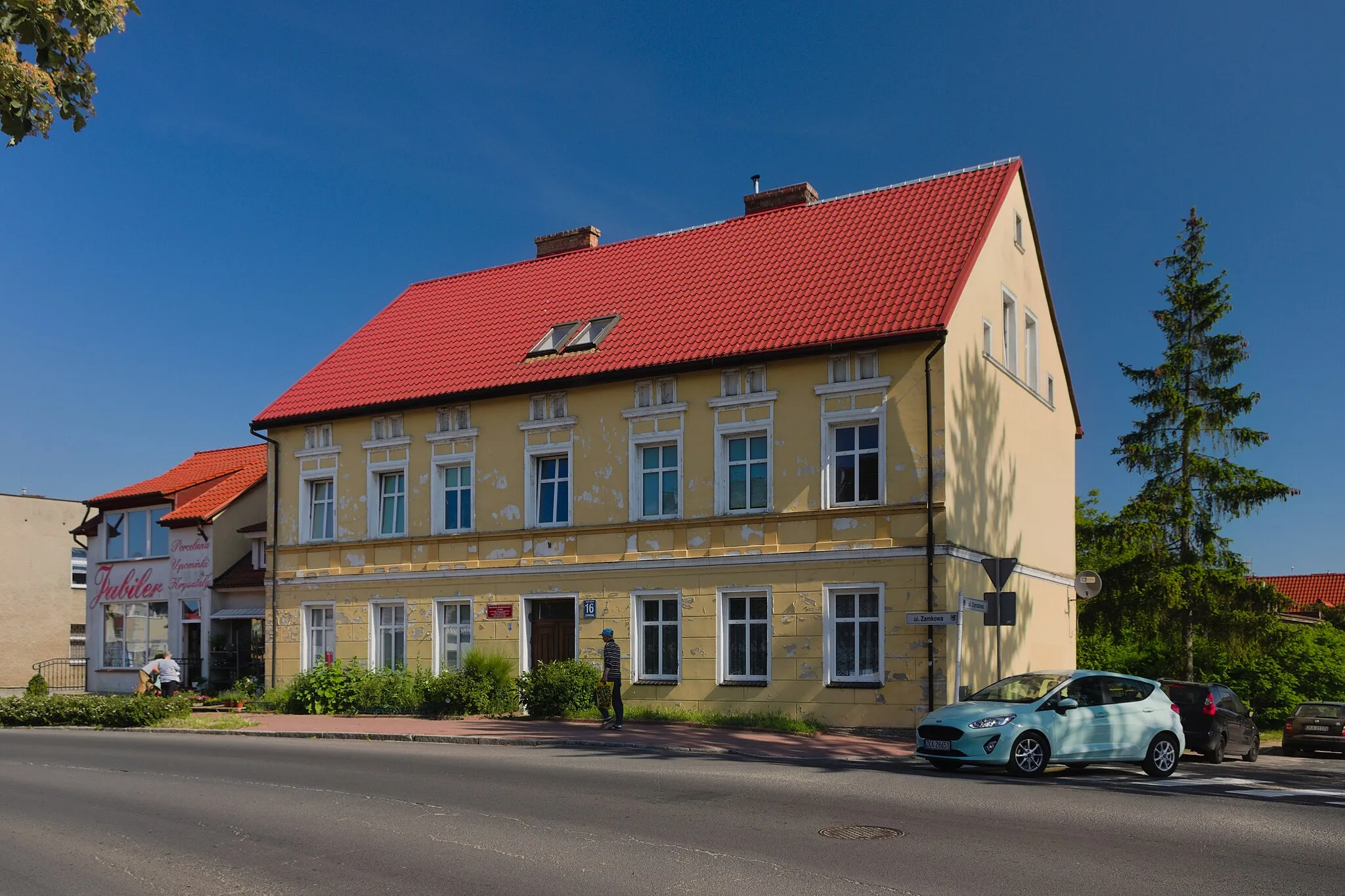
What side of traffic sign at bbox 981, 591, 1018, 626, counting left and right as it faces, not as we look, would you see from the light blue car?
back

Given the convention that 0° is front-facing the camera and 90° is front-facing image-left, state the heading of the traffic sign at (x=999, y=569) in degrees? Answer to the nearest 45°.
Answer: approximately 180°

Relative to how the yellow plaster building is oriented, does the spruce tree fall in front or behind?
behind

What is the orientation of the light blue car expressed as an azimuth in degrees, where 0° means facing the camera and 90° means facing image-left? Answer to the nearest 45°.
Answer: approximately 45°

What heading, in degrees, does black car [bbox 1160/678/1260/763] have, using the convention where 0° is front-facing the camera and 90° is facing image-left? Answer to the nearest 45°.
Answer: approximately 225°

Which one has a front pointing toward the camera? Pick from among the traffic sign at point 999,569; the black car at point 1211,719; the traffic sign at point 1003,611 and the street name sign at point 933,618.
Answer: the street name sign at point 933,618

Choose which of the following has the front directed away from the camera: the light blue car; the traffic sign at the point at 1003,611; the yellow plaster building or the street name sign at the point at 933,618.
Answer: the traffic sign at the point at 1003,611

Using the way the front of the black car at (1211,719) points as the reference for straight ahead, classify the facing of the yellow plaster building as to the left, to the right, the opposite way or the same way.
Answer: the opposite way

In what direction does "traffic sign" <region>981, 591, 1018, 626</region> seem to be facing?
away from the camera

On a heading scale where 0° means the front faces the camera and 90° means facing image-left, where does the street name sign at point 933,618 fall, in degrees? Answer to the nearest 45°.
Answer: approximately 0°

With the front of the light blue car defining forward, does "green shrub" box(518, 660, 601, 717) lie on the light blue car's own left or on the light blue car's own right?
on the light blue car's own right
